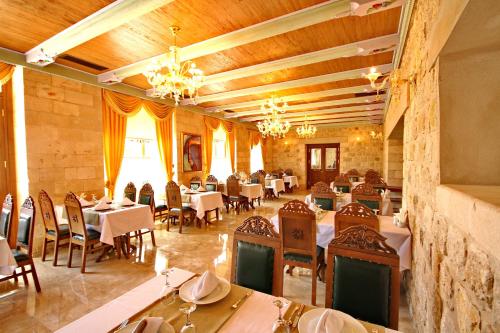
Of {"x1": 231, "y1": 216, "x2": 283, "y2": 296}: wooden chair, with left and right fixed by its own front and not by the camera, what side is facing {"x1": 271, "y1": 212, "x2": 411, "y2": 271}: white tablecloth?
back

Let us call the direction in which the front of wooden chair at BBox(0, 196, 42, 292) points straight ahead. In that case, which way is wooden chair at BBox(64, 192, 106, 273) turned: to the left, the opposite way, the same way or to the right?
the opposite way

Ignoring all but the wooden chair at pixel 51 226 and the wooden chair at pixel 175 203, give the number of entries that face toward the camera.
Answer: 0

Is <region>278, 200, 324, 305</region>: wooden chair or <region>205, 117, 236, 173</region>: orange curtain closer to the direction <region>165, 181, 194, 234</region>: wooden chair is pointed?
the orange curtain

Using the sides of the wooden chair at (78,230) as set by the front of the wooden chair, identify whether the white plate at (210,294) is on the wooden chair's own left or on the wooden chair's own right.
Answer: on the wooden chair's own right

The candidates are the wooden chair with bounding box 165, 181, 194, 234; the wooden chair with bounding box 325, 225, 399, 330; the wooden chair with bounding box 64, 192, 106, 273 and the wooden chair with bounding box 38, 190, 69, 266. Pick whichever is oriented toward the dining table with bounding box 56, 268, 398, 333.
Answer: the wooden chair with bounding box 325, 225, 399, 330

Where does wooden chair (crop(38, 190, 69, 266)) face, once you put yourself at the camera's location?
facing away from the viewer and to the right of the viewer

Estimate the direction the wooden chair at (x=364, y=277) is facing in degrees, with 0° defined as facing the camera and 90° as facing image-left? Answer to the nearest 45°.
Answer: approximately 45°

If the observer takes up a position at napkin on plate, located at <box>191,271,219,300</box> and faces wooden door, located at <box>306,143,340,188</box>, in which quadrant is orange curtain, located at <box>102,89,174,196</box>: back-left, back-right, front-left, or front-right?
front-left

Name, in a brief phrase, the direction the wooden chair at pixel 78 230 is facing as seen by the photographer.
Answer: facing away from the viewer and to the right of the viewer

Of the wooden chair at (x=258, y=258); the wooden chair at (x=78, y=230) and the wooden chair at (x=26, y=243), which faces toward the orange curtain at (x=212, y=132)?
the wooden chair at (x=78, y=230)

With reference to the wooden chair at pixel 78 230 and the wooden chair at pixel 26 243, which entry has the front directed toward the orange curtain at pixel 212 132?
the wooden chair at pixel 78 230
